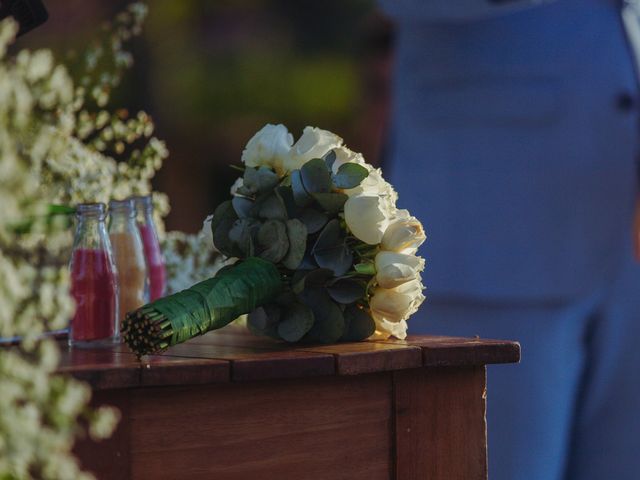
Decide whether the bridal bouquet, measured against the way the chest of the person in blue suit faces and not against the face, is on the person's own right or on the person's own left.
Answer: on the person's own right

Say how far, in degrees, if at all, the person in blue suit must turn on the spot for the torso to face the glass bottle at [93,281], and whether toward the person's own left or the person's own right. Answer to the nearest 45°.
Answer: approximately 90° to the person's own right

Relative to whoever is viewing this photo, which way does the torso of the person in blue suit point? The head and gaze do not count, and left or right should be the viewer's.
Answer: facing the viewer and to the right of the viewer

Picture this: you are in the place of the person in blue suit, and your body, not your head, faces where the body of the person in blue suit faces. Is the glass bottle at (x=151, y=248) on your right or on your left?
on your right

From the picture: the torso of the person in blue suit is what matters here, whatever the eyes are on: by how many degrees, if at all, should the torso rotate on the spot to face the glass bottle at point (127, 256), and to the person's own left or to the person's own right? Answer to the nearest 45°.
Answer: approximately 90° to the person's own right

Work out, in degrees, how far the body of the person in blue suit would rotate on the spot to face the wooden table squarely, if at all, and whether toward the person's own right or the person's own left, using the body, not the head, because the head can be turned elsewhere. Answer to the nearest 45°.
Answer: approximately 45° to the person's own right
